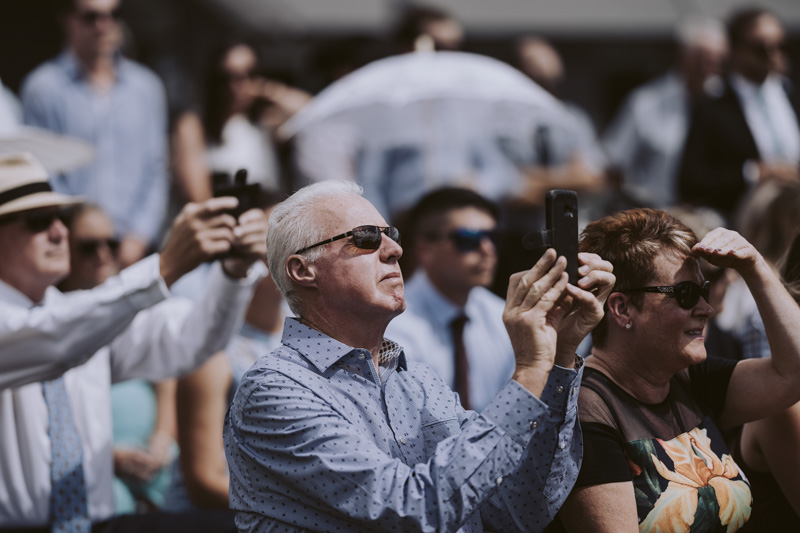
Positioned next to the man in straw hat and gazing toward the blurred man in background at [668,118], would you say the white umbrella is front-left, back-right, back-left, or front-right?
front-left

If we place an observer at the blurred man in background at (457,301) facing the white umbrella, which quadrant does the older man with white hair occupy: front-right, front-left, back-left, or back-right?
back-left

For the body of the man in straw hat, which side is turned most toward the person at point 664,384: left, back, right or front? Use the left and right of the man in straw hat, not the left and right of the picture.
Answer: front

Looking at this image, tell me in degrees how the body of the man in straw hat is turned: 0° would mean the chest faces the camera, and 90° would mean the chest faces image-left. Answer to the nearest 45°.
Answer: approximately 315°

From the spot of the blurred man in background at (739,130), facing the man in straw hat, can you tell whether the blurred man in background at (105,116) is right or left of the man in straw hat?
right

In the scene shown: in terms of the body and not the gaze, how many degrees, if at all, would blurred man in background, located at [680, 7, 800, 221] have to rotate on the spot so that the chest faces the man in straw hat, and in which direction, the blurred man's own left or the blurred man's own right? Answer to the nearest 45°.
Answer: approximately 90° to the blurred man's own right

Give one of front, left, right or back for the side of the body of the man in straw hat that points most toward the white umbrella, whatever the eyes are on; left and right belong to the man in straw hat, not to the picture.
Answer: left

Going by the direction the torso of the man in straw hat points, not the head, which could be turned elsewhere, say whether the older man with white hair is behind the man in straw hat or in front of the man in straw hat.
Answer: in front

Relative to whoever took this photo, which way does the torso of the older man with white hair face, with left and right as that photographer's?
facing the viewer and to the right of the viewer

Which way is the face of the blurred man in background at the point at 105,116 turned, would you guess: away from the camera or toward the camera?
toward the camera

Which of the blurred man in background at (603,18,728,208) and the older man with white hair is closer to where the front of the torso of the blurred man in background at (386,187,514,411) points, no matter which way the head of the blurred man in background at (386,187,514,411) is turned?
the older man with white hair

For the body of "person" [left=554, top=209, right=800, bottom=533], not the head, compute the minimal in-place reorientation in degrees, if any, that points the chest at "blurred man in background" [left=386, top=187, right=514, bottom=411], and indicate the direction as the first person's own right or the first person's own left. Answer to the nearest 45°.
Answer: approximately 180°

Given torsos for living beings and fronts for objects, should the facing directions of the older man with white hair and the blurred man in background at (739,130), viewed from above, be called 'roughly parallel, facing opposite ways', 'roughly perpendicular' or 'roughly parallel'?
roughly parallel

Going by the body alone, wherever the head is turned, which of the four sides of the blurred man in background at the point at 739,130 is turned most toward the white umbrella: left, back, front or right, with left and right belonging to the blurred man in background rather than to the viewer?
right

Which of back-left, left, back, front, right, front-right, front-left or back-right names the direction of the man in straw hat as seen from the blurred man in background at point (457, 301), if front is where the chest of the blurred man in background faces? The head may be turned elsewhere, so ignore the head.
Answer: right

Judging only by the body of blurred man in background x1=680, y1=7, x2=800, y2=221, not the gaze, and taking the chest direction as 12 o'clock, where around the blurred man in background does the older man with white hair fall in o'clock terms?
The older man with white hair is roughly at 2 o'clock from the blurred man in background.
